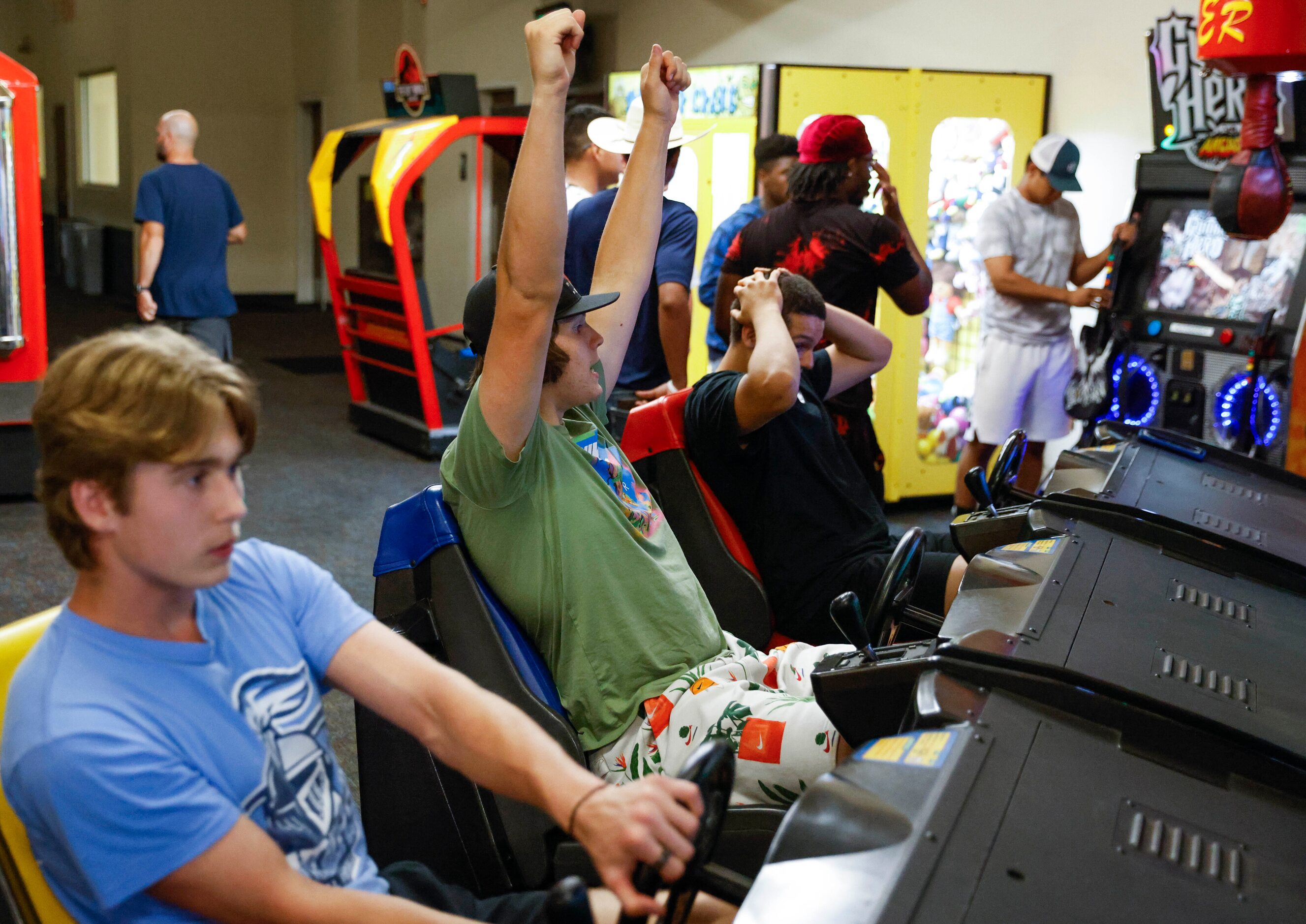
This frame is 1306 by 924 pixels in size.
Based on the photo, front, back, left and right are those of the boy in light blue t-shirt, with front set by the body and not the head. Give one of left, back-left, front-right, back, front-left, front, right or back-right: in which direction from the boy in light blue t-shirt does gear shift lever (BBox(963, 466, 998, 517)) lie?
left

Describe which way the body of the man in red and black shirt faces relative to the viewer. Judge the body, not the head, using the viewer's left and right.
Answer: facing away from the viewer and to the right of the viewer

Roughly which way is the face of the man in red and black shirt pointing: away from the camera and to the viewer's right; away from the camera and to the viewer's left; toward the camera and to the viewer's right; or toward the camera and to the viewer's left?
away from the camera and to the viewer's right

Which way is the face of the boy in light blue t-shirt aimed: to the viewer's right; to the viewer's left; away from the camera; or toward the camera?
to the viewer's right

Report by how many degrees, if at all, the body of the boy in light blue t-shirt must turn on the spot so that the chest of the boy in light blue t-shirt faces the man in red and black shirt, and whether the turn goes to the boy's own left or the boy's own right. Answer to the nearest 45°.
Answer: approximately 90° to the boy's own left

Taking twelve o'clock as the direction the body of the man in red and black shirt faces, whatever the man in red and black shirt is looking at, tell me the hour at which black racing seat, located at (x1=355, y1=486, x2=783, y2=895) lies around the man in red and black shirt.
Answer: The black racing seat is roughly at 5 o'clock from the man in red and black shirt.

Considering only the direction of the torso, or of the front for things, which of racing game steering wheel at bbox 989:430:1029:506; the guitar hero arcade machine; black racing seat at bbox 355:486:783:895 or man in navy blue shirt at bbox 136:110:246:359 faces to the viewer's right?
the black racing seat

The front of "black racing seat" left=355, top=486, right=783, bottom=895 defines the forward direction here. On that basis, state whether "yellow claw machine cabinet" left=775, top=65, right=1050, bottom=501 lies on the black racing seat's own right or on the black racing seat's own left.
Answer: on the black racing seat's own left

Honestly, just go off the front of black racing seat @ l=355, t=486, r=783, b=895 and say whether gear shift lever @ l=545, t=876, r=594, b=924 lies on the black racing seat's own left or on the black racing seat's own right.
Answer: on the black racing seat's own right

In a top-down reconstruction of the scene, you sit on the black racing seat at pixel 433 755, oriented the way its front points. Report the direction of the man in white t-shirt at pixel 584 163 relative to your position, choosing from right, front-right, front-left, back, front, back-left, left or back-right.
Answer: left

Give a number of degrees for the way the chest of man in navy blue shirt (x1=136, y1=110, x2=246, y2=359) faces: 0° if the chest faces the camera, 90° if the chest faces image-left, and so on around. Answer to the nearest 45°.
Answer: approximately 135°

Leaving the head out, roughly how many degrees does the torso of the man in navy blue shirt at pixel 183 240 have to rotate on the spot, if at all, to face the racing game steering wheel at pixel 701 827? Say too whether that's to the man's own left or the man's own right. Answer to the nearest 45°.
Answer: approximately 135° to the man's own left

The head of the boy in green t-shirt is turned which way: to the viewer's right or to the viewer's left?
to the viewer's right

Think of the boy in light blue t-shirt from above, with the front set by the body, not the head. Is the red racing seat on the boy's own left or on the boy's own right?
on the boy's own left

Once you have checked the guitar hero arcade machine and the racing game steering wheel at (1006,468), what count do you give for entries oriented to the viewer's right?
0
